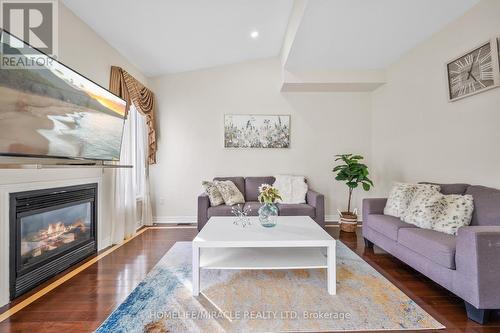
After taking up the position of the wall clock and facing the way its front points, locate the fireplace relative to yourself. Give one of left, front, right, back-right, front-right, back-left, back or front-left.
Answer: front

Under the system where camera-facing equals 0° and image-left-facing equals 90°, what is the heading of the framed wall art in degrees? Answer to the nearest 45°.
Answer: approximately 0°

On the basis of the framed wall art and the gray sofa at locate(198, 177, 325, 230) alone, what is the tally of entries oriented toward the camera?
2

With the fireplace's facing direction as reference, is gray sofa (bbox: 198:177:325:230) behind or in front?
in front

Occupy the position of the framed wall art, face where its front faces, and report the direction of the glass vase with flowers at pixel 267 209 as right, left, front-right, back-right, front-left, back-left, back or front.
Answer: front

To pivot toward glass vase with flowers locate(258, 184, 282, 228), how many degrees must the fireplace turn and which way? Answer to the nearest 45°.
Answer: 0° — it already faces it

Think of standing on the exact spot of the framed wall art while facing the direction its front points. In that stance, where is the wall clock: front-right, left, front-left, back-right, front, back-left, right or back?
front-left

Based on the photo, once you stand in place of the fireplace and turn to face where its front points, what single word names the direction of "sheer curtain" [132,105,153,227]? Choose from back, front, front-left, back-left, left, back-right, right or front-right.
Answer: left

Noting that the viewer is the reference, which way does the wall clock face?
facing the viewer and to the left of the viewer

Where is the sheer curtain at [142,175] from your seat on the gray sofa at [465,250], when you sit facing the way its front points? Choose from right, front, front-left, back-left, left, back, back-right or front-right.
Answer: front-right

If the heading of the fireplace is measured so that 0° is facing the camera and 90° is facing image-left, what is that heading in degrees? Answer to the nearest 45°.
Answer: approximately 315°

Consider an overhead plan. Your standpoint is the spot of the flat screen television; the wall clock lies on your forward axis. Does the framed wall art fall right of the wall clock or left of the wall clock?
left

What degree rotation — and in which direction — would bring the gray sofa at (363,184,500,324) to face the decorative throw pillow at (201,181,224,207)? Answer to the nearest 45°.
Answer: approximately 45° to its right

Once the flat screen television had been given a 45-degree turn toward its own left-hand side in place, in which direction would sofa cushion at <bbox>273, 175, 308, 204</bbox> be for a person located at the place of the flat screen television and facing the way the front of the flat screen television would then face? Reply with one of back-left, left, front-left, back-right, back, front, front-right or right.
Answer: front

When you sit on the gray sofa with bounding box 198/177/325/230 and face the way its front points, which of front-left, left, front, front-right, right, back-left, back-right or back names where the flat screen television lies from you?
front-right

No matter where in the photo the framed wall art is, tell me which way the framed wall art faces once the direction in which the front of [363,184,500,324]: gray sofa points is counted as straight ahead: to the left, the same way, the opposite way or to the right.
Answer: to the left

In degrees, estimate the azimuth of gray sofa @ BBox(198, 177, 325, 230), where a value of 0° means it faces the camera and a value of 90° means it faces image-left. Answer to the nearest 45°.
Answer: approximately 0°

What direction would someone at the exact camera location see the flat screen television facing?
facing the viewer and to the right of the viewer

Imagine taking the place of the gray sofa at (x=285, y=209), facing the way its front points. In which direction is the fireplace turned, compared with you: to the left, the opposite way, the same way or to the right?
to the left

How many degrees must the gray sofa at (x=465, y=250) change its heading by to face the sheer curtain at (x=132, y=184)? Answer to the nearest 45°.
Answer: approximately 45° to its right

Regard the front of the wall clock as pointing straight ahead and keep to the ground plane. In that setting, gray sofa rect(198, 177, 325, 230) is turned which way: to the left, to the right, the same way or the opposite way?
to the left

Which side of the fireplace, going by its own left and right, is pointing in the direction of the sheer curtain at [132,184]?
left
